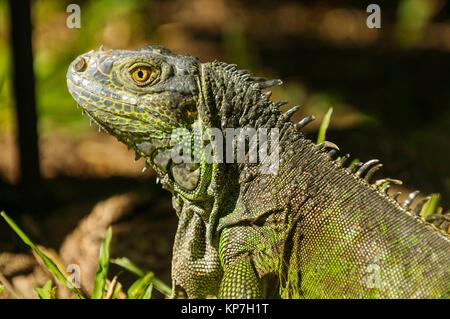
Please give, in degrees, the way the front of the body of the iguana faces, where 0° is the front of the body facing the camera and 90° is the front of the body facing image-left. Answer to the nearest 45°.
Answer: approximately 90°

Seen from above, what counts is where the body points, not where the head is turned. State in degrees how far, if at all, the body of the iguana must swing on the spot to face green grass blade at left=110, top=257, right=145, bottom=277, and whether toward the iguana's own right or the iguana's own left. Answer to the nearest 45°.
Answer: approximately 45° to the iguana's own right

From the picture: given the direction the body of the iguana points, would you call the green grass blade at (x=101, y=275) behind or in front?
in front

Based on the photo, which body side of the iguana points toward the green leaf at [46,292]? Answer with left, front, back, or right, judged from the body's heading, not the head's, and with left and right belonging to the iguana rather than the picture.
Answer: front
